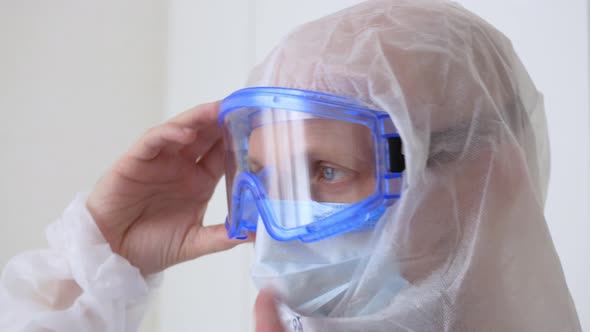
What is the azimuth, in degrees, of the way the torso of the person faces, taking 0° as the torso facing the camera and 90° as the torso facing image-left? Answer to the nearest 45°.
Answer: approximately 45°
